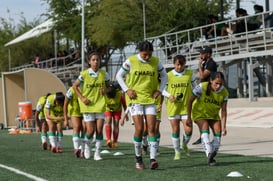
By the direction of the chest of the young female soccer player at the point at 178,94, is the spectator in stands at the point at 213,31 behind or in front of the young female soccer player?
behind

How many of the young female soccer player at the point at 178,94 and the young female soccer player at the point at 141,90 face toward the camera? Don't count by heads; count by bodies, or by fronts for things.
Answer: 2

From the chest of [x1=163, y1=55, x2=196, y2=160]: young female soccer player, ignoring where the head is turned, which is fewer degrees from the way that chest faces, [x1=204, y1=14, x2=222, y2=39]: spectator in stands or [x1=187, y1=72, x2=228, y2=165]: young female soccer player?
the young female soccer player

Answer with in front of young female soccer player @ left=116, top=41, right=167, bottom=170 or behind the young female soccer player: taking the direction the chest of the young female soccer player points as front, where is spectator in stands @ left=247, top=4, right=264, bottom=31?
behind

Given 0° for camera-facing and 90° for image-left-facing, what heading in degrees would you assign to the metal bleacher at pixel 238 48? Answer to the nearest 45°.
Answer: approximately 45°

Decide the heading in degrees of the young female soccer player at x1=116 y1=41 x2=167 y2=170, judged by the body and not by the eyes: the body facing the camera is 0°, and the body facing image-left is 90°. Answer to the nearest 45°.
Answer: approximately 0°

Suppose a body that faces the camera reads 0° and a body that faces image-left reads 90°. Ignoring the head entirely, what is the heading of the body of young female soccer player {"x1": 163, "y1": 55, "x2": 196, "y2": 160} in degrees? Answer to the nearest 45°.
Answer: approximately 0°

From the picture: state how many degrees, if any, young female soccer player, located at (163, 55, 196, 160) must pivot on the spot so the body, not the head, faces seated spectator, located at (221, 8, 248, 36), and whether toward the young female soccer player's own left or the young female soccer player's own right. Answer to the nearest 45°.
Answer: approximately 180°
